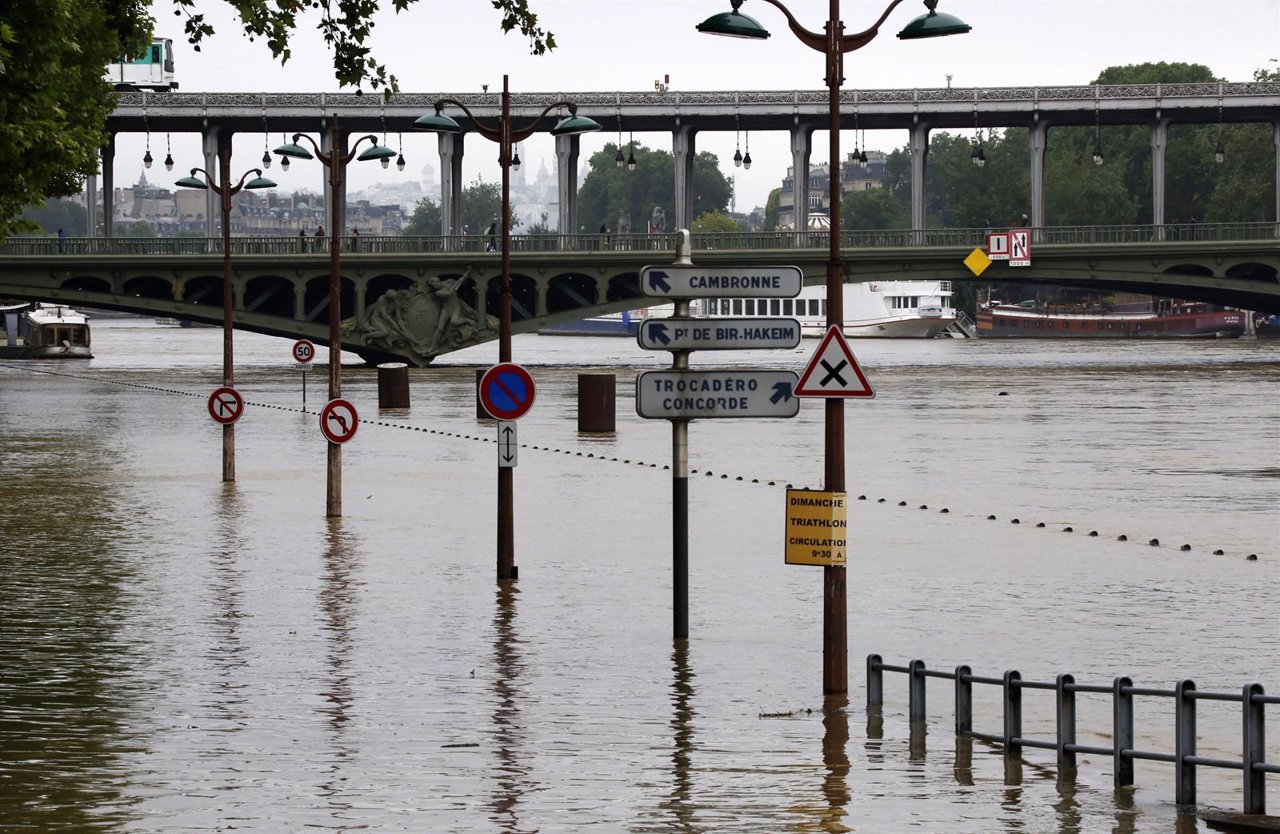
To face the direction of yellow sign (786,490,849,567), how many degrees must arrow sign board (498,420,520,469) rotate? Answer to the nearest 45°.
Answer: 0° — it already faces it

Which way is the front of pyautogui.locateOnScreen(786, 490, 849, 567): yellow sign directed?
toward the camera

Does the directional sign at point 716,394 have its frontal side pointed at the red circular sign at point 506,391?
no

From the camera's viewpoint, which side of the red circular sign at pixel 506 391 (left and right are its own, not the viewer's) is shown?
front

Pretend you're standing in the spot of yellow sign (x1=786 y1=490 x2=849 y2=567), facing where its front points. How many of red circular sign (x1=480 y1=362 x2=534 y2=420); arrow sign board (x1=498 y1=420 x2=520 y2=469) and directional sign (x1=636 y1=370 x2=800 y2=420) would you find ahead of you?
0

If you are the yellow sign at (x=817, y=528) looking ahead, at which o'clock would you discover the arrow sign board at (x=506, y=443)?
The arrow sign board is roughly at 5 o'clock from the yellow sign.

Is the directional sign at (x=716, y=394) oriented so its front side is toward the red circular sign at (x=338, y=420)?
no

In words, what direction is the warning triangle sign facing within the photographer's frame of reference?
facing the viewer

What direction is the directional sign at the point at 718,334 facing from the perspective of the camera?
toward the camera
